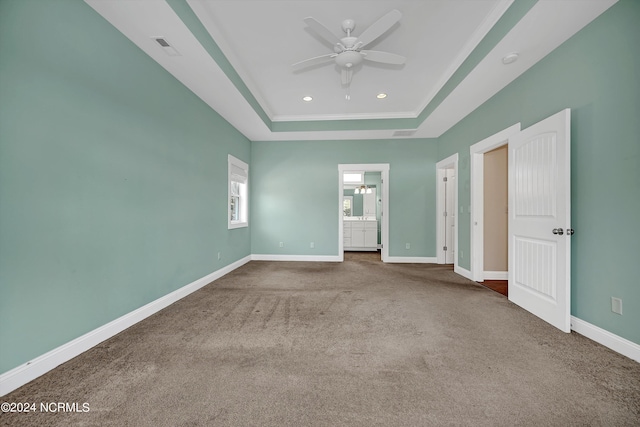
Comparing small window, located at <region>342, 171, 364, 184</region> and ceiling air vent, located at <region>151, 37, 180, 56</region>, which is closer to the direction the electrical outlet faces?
the ceiling air vent

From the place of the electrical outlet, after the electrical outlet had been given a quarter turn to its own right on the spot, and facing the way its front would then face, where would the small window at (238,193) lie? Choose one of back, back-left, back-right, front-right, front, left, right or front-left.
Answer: front-left

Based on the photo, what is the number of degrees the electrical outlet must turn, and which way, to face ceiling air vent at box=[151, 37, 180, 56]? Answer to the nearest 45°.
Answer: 0° — it already faces it

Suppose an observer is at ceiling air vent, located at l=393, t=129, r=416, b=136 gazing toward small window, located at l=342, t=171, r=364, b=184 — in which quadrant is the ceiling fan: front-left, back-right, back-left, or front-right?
back-left

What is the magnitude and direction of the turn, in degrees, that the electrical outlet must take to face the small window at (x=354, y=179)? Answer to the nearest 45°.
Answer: approximately 90° to its right

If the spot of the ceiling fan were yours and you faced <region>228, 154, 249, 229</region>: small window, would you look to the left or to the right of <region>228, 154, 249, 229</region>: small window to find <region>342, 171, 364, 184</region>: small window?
right

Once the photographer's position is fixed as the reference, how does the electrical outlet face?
facing the viewer and to the left of the viewer
